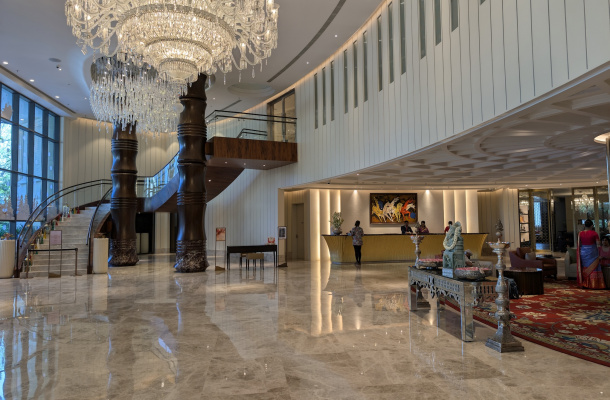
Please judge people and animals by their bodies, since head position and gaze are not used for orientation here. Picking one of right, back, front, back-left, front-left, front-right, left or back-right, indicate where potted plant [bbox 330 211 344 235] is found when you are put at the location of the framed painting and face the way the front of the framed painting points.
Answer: front-right

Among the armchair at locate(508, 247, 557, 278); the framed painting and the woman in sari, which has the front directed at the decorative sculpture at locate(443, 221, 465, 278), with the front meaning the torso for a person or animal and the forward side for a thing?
the framed painting

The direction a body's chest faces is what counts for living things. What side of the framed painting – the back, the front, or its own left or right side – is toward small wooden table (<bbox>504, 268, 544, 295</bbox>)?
front

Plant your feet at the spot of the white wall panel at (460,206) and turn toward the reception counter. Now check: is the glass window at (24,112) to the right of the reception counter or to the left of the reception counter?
right

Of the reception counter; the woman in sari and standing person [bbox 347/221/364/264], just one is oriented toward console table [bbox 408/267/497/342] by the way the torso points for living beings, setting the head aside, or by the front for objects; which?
the reception counter

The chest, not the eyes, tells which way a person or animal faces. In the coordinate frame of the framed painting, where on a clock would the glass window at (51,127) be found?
The glass window is roughly at 3 o'clock from the framed painting.
